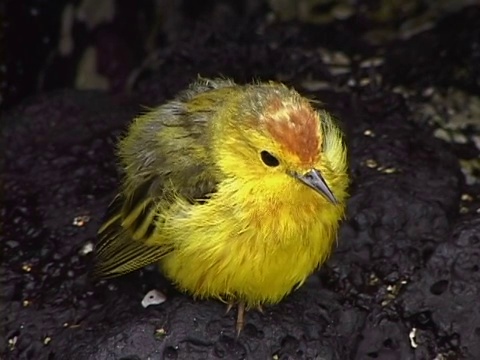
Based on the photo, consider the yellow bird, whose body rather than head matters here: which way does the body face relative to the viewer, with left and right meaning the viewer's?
facing the viewer and to the right of the viewer
